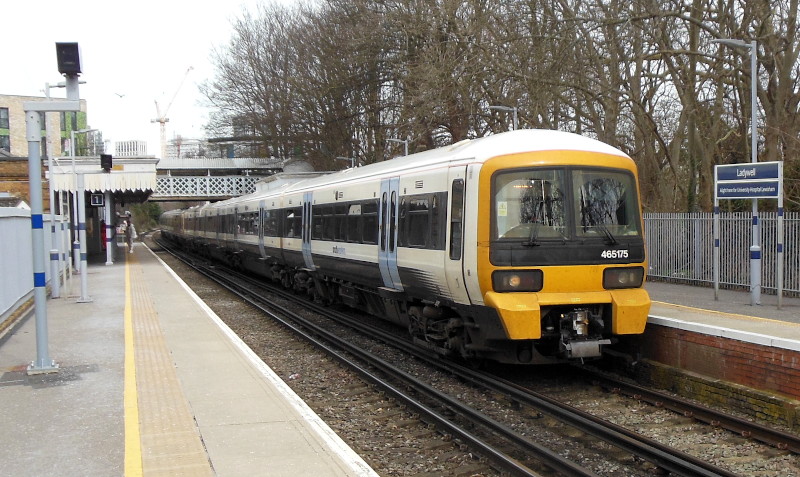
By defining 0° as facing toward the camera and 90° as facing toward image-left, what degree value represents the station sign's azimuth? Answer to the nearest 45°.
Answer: approximately 45°

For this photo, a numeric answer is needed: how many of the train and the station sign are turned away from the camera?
0

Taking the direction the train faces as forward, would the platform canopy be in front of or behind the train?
behind

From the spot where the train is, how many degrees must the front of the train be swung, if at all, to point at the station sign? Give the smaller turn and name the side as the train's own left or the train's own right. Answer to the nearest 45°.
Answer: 0° — it already faces it

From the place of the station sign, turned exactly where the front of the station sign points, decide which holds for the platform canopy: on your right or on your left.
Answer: on your right

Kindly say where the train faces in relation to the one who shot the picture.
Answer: facing the viewer and to the right of the viewer

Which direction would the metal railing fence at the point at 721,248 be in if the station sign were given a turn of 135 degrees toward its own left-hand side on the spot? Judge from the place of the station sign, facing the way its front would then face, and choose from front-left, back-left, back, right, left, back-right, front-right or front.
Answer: left

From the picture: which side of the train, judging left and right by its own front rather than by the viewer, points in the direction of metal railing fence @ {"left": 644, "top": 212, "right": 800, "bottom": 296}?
left
